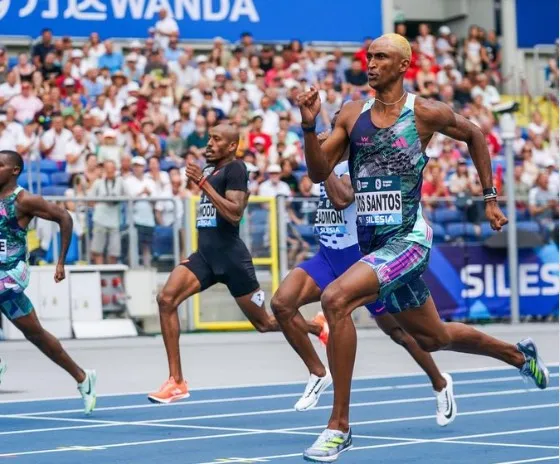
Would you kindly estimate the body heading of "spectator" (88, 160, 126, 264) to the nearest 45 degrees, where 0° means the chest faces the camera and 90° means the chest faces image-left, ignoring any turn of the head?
approximately 0°

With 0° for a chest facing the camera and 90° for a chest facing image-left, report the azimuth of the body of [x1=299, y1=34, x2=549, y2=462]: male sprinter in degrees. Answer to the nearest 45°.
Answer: approximately 45°

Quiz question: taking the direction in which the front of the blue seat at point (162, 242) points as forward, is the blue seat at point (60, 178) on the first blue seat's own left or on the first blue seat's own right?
on the first blue seat's own right

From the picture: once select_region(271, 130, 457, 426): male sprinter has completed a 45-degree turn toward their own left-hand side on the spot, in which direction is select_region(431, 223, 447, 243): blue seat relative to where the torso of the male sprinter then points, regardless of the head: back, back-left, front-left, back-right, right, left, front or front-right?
back

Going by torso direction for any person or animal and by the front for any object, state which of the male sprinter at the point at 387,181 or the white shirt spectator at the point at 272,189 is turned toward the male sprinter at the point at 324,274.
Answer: the white shirt spectator

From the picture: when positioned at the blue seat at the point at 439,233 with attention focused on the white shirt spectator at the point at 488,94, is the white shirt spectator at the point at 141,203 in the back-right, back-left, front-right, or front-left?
back-left

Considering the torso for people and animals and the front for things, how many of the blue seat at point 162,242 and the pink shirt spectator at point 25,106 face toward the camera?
2
